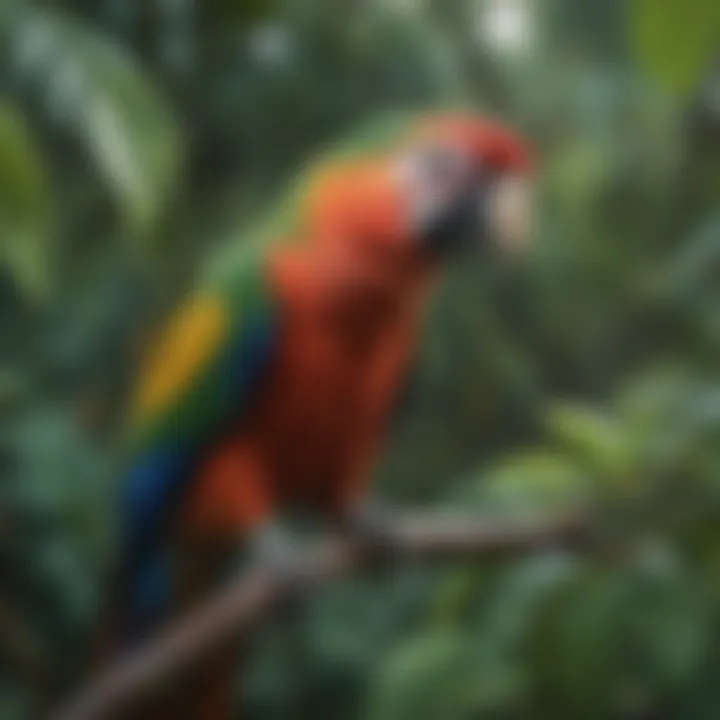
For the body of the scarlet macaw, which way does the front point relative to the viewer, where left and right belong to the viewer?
facing the viewer and to the right of the viewer
